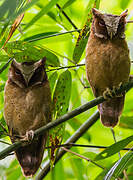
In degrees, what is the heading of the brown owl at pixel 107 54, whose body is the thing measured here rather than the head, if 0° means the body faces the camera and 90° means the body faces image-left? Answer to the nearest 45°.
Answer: approximately 0°

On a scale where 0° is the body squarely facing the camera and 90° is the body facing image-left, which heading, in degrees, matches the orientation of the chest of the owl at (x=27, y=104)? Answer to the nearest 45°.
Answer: approximately 0°

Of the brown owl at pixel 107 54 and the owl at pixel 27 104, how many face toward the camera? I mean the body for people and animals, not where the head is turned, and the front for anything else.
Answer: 2

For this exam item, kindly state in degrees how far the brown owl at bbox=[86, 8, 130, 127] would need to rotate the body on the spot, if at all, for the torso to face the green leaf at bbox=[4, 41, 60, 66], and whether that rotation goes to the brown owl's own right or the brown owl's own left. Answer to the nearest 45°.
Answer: approximately 90° to the brown owl's own right
